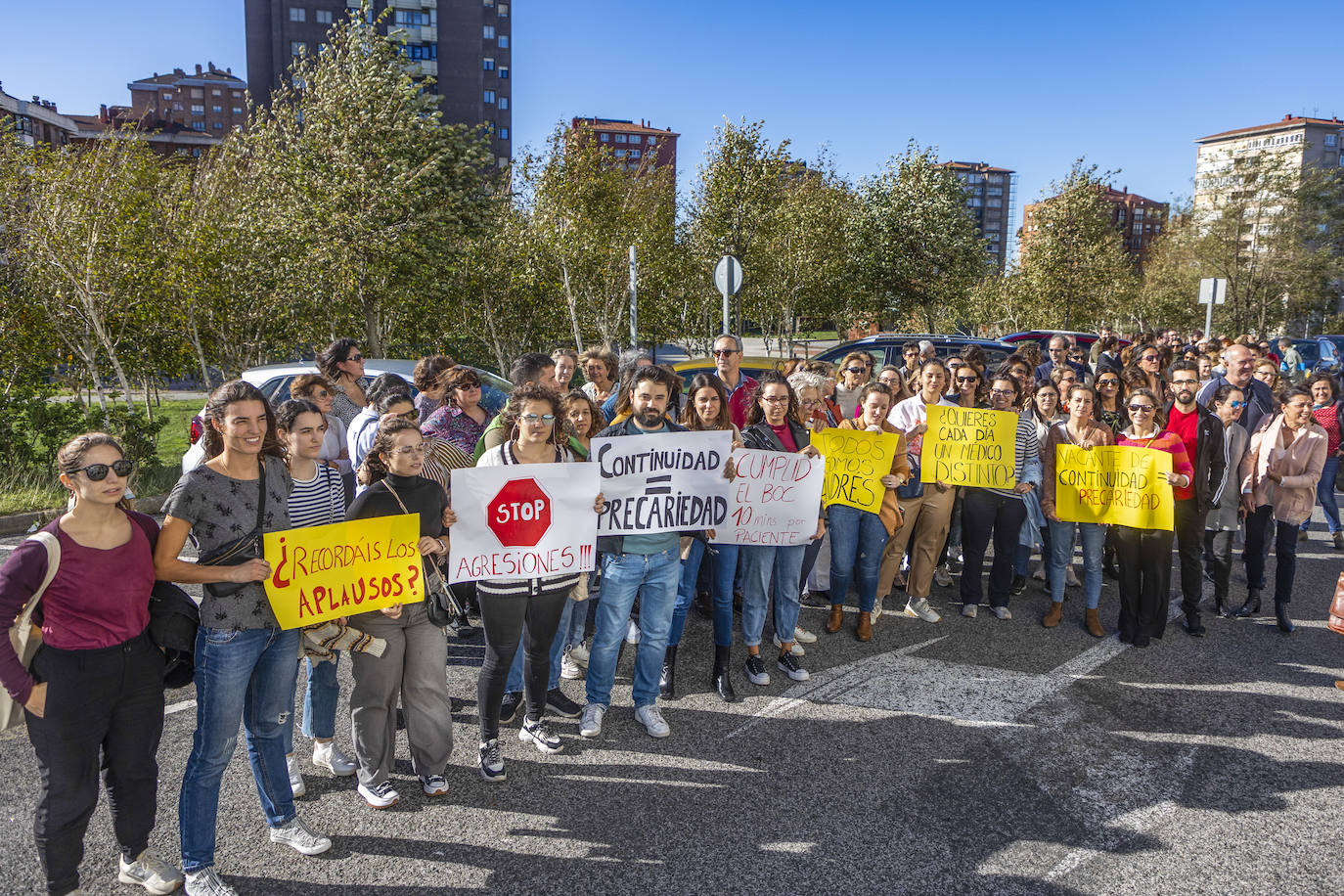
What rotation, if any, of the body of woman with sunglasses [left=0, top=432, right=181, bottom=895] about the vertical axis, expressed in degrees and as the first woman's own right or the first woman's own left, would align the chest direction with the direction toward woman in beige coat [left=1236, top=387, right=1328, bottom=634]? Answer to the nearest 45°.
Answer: approximately 45° to the first woman's own left

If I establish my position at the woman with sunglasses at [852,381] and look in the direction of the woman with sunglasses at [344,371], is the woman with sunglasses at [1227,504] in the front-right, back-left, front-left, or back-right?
back-left

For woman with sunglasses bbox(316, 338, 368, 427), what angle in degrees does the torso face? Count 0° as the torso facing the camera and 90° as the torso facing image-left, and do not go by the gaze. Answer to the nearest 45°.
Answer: approximately 315°

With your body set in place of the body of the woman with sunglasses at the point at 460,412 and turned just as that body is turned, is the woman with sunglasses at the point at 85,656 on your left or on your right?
on your right

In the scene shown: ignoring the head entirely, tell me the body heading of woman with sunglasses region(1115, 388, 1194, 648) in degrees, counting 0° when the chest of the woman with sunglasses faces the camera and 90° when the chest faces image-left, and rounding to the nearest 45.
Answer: approximately 0°

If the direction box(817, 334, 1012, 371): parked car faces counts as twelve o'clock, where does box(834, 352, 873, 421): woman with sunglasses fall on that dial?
The woman with sunglasses is roughly at 9 o'clock from the parked car.

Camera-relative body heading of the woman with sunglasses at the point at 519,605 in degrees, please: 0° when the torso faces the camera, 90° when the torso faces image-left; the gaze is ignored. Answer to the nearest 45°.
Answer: approximately 0°

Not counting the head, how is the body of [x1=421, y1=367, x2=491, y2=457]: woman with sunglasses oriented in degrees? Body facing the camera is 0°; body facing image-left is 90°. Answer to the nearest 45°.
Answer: approximately 315°

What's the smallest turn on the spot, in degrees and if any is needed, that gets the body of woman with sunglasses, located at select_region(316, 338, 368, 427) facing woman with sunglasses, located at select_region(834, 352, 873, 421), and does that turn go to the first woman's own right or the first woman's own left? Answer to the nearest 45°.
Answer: approximately 45° to the first woman's own left

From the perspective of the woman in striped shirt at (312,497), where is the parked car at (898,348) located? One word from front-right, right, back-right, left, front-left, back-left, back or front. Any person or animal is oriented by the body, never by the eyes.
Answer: left

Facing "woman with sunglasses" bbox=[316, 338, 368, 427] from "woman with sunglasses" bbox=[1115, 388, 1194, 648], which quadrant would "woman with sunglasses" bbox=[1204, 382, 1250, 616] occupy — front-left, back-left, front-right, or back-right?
back-right
